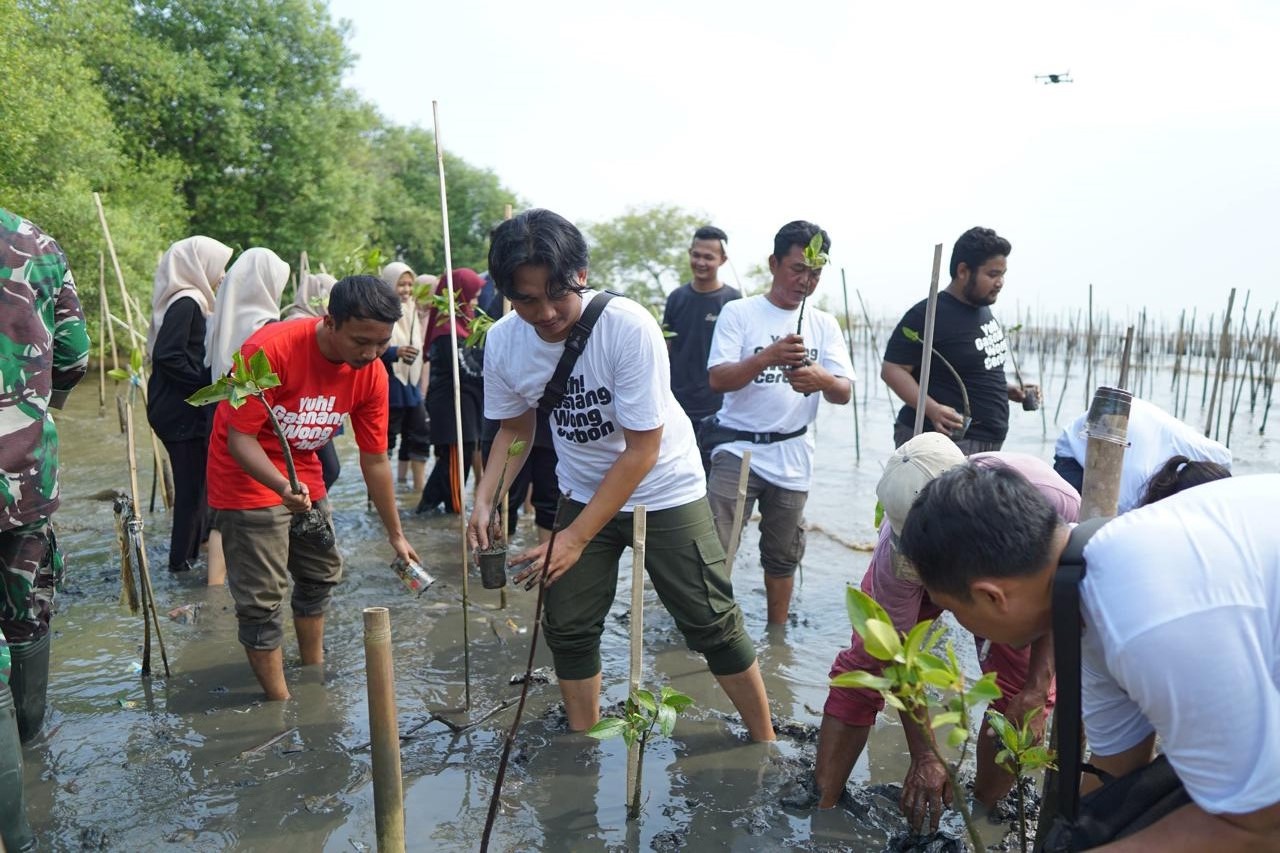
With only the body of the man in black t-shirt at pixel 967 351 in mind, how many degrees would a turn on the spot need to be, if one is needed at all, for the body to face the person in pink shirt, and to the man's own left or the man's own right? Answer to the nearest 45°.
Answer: approximately 45° to the man's own right

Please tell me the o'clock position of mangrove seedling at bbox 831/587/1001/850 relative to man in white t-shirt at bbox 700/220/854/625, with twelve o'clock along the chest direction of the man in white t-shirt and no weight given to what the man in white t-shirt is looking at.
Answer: The mangrove seedling is roughly at 12 o'clock from the man in white t-shirt.

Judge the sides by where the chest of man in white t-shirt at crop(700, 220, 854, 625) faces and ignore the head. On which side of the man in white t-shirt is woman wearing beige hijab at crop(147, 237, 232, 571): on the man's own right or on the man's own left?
on the man's own right

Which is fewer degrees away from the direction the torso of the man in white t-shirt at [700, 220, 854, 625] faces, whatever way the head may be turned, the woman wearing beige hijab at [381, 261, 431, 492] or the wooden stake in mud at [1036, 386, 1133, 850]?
the wooden stake in mud

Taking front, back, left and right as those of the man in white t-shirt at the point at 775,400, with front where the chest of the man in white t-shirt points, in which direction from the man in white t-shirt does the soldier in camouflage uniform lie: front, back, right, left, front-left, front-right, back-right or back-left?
front-right

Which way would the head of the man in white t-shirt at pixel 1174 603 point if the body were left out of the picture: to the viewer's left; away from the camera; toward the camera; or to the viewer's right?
to the viewer's left

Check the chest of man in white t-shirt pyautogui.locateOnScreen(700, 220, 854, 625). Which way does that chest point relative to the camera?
toward the camera

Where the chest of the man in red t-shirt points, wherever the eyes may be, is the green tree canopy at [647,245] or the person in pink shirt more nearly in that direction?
the person in pink shirt

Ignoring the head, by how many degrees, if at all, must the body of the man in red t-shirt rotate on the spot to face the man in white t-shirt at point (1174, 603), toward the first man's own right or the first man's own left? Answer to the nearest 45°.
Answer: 0° — they already face them

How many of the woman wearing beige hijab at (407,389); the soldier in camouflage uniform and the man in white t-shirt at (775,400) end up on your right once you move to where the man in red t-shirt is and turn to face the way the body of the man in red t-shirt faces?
1
